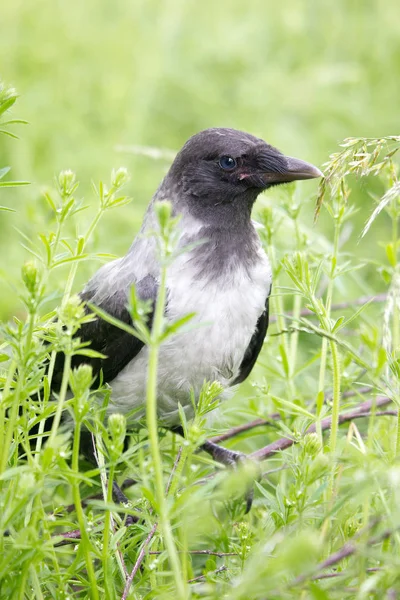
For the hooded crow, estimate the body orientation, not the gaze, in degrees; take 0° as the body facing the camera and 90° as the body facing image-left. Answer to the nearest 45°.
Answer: approximately 315°
